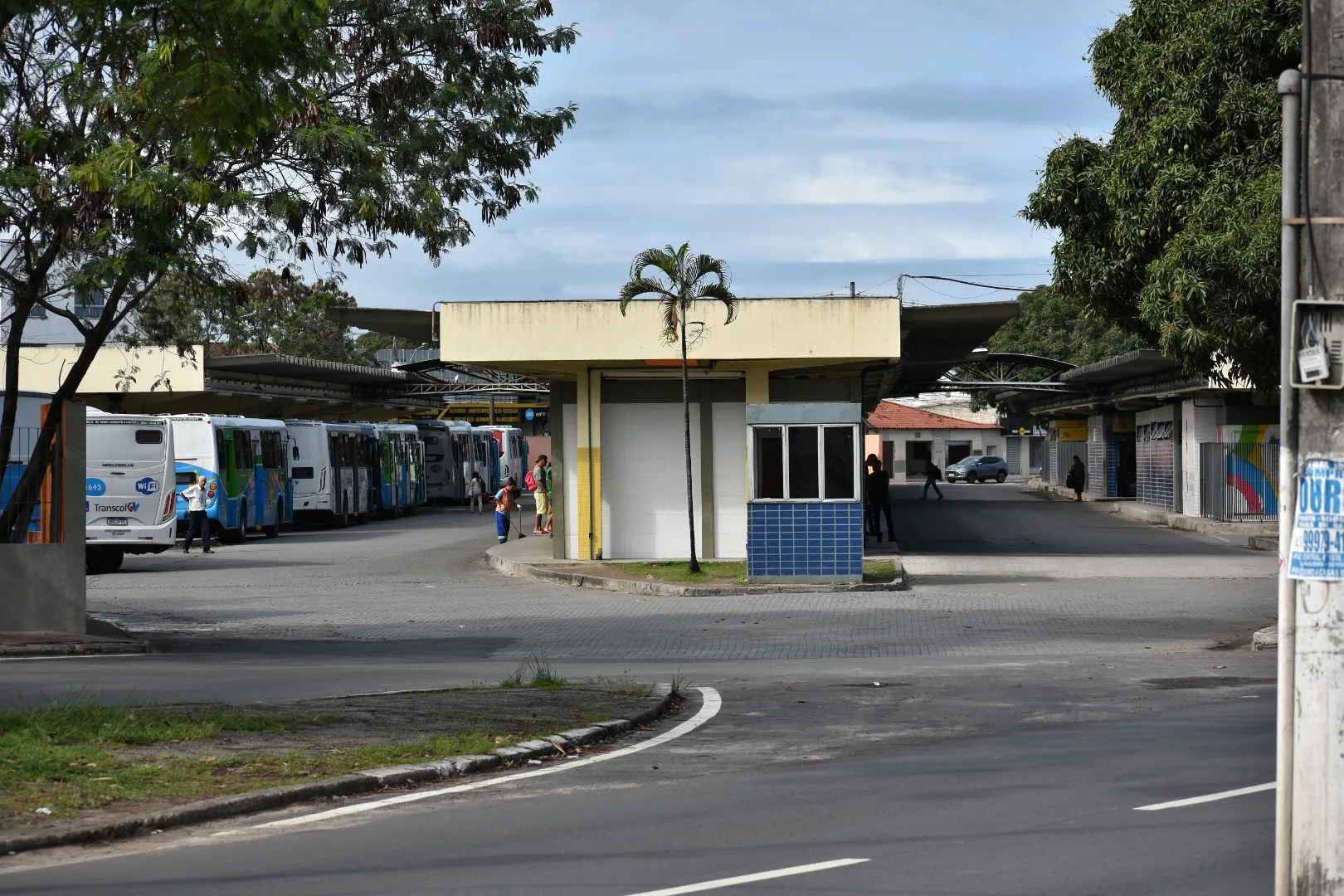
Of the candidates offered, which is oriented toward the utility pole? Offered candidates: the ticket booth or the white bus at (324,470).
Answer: the ticket booth

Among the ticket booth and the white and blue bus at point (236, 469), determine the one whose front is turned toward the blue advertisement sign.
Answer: the ticket booth

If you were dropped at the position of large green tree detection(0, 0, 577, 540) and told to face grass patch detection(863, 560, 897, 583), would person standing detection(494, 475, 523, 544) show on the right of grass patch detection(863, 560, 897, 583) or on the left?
left

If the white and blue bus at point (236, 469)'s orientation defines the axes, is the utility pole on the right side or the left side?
on its right

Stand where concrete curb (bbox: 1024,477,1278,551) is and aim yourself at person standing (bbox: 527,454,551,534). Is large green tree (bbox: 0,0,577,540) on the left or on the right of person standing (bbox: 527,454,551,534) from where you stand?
left

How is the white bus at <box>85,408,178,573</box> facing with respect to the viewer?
away from the camera

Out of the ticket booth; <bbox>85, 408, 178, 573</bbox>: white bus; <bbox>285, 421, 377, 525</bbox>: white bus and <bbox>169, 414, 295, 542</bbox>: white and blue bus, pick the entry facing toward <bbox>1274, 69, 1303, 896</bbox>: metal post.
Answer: the ticket booth
